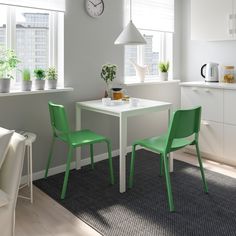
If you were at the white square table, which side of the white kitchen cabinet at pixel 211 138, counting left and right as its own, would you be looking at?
front

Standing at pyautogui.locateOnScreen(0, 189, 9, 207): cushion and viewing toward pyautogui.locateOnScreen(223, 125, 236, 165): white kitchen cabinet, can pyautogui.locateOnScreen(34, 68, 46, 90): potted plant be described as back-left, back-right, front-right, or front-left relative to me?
front-left

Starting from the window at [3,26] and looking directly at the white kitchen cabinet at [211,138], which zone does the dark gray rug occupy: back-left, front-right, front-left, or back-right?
front-right

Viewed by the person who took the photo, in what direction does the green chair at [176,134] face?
facing away from the viewer and to the left of the viewer

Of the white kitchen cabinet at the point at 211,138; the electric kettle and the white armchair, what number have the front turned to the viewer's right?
1

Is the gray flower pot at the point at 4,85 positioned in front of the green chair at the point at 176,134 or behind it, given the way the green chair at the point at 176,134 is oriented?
in front

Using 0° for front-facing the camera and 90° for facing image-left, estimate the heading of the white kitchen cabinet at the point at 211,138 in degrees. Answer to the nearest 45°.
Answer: approximately 45°

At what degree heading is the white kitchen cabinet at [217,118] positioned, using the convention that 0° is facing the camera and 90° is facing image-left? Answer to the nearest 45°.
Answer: approximately 45°

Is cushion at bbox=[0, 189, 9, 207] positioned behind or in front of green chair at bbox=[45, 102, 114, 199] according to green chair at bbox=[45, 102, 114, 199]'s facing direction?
behind

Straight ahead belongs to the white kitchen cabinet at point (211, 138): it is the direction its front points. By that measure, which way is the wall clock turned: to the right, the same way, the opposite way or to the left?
to the left

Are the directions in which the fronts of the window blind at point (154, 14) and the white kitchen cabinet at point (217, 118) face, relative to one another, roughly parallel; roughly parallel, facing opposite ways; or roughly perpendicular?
roughly perpendicular

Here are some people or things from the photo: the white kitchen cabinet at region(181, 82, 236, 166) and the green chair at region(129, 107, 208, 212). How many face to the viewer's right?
0
